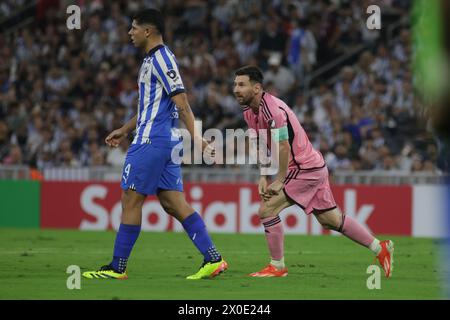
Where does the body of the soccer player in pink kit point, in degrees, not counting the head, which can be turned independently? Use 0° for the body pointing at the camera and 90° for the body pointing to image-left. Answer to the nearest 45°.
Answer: approximately 90°

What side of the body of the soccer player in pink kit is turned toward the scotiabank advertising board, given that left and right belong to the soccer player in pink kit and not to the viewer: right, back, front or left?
right

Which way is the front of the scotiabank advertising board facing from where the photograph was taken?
facing the viewer

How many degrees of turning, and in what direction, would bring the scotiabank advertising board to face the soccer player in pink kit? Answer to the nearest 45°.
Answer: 0° — it already faces them

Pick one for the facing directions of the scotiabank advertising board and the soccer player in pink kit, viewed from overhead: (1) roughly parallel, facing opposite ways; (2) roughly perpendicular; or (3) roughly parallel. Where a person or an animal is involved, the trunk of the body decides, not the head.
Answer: roughly perpendicular

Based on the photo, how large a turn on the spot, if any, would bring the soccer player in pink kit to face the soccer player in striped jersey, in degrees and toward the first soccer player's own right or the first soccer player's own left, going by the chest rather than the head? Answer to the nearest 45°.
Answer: approximately 45° to the first soccer player's own left
